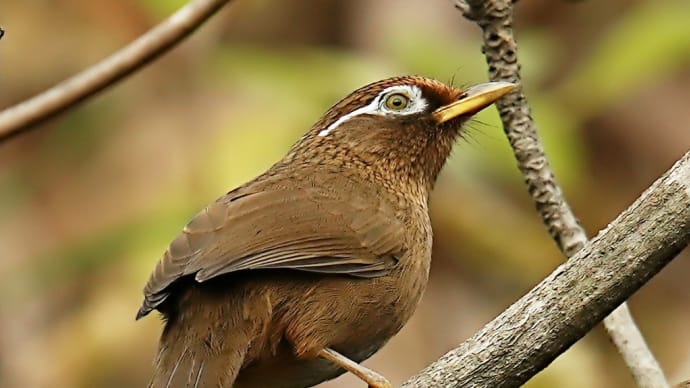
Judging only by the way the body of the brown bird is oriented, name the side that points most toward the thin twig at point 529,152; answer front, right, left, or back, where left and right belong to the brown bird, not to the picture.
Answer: front

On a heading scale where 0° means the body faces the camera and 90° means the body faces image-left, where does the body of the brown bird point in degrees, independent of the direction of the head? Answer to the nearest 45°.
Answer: approximately 270°

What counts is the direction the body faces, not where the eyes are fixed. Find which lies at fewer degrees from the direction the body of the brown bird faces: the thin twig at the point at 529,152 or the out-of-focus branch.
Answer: the thin twig
